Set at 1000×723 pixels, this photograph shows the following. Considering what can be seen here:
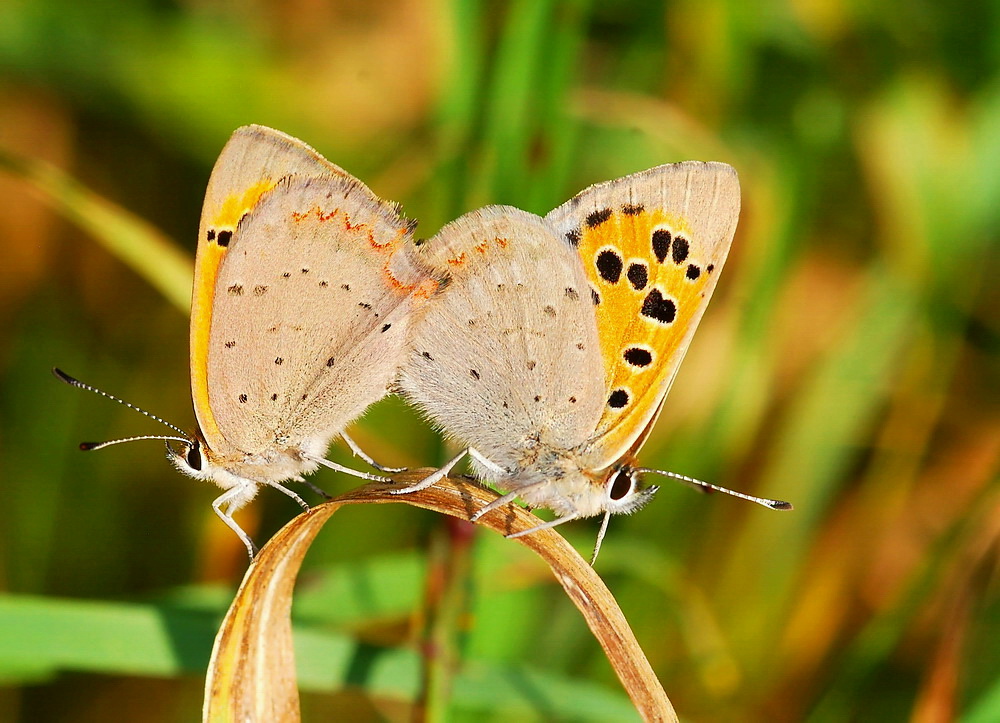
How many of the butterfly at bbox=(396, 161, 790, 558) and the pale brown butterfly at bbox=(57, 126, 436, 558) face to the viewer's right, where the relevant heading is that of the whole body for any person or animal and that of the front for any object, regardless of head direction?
1

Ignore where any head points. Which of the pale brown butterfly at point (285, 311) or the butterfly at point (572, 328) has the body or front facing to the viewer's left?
the pale brown butterfly

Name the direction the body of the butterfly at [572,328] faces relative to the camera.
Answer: to the viewer's right

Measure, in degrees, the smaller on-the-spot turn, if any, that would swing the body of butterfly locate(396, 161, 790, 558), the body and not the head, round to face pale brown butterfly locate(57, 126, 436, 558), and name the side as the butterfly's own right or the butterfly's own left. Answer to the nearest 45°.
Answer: approximately 180°

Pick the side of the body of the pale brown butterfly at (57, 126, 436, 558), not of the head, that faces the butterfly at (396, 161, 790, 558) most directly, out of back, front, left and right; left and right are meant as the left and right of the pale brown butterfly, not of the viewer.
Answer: back

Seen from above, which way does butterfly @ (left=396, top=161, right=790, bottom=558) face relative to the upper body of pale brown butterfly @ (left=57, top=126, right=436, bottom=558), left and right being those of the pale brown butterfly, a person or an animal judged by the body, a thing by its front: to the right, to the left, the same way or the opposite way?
the opposite way

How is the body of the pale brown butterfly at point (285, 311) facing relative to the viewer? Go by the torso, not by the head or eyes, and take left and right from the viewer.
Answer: facing to the left of the viewer
